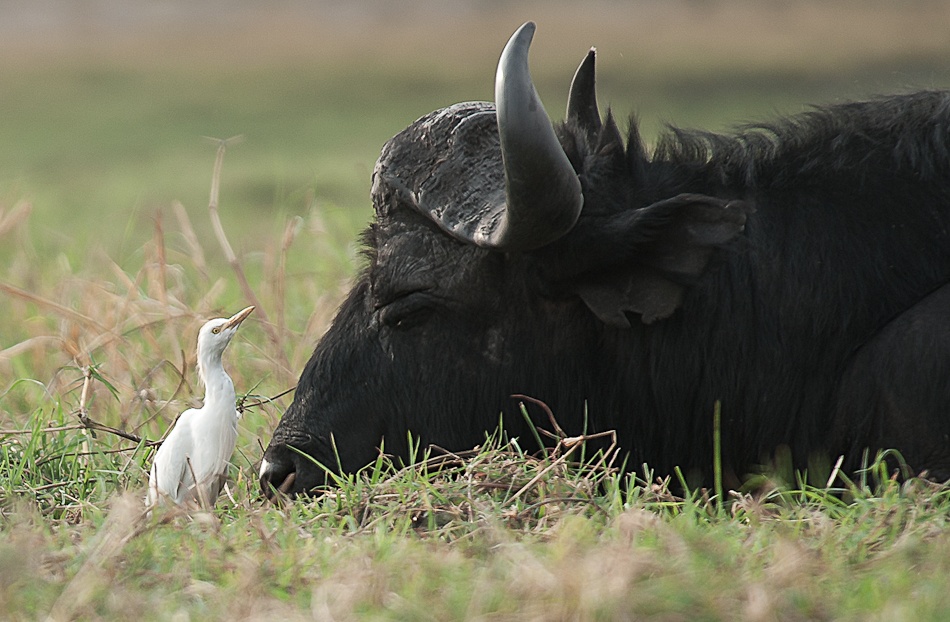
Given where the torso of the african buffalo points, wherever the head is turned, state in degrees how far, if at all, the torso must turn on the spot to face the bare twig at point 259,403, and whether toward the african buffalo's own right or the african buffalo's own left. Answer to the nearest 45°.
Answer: approximately 45° to the african buffalo's own right

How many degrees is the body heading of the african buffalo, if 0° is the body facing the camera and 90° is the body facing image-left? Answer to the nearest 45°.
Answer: approximately 90°

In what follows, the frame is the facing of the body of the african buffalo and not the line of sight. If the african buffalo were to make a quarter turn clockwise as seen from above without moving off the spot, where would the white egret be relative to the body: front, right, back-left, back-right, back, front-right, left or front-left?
left
